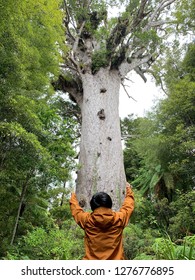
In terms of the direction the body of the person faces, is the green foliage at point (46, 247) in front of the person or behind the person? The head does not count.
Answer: in front

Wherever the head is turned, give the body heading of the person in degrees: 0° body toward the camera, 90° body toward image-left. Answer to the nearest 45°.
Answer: approximately 180°

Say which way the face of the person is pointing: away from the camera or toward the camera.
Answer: away from the camera
